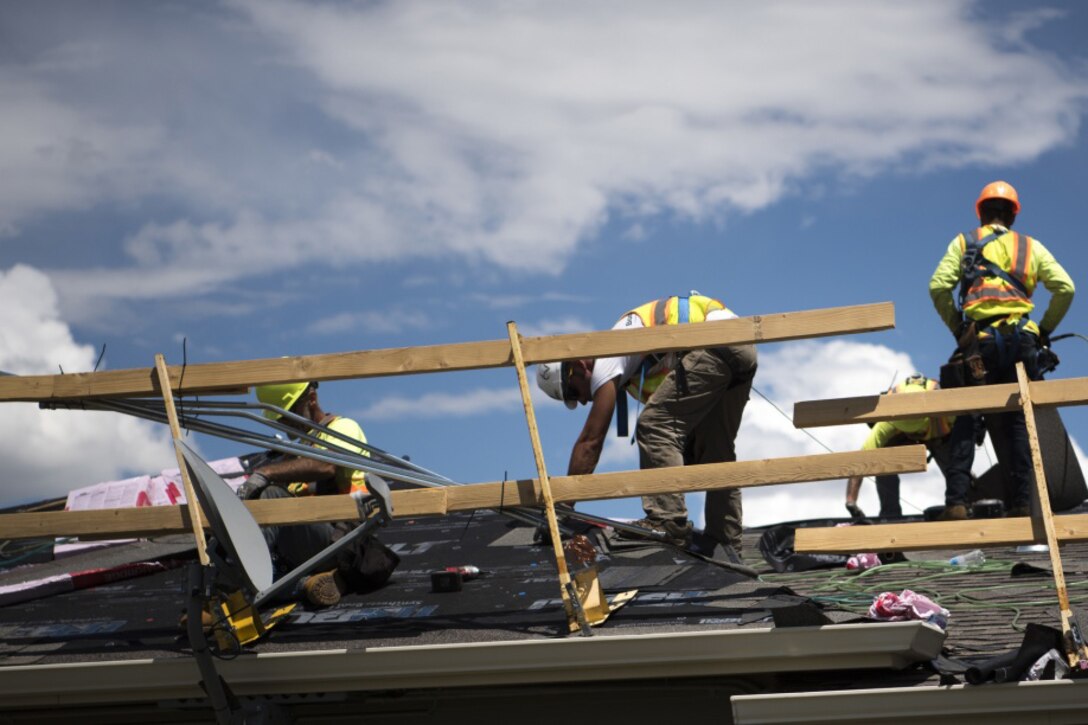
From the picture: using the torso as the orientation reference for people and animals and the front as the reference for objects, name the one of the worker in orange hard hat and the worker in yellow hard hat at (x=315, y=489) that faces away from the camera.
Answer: the worker in orange hard hat

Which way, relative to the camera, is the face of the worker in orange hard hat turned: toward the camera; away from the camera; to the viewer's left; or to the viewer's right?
away from the camera

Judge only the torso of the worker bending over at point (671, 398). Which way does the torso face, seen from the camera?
to the viewer's left

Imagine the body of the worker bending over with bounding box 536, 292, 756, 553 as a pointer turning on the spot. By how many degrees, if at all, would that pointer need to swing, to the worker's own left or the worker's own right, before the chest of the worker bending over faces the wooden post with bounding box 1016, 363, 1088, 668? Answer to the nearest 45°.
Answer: approximately 135° to the worker's own left

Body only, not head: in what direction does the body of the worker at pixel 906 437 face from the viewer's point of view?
to the viewer's left

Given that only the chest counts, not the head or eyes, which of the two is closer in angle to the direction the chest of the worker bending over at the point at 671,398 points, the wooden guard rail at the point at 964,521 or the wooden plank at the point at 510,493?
the wooden plank

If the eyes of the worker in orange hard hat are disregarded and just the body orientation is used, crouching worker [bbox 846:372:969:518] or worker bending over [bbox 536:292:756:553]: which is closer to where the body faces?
the crouching worker

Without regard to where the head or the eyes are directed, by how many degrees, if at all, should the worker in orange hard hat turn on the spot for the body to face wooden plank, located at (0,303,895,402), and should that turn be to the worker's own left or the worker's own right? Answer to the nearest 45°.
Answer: approximately 135° to the worker's own left

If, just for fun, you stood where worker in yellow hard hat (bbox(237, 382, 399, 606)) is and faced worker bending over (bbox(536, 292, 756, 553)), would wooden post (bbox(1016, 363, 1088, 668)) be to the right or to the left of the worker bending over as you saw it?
right

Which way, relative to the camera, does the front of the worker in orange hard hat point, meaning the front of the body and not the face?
away from the camera

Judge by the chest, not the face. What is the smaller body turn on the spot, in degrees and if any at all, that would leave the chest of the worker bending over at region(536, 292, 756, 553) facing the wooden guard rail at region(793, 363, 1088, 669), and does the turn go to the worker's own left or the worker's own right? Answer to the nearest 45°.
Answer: approximately 135° to the worker's own left
